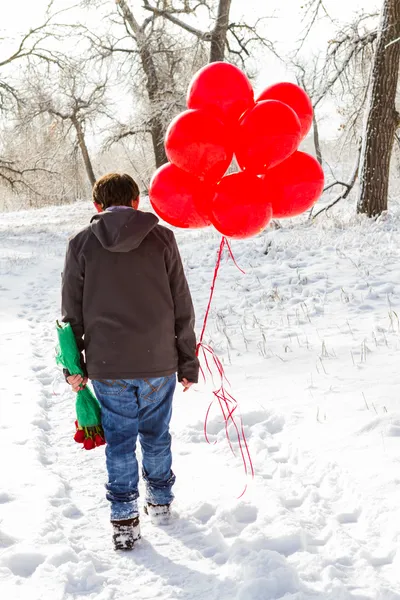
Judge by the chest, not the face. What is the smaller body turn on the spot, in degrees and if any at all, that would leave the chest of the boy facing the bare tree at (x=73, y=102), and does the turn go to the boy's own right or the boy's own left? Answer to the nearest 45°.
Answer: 0° — they already face it

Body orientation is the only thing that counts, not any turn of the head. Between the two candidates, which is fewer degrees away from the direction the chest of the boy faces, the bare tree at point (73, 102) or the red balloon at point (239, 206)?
the bare tree

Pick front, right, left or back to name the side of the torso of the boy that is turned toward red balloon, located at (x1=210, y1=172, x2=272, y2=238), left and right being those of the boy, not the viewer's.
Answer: right

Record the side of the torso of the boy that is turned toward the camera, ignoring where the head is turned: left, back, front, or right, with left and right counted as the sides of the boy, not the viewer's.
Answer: back

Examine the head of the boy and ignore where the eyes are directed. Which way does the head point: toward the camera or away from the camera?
away from the camera

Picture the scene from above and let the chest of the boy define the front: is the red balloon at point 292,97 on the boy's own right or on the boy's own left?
on the boy's own right
